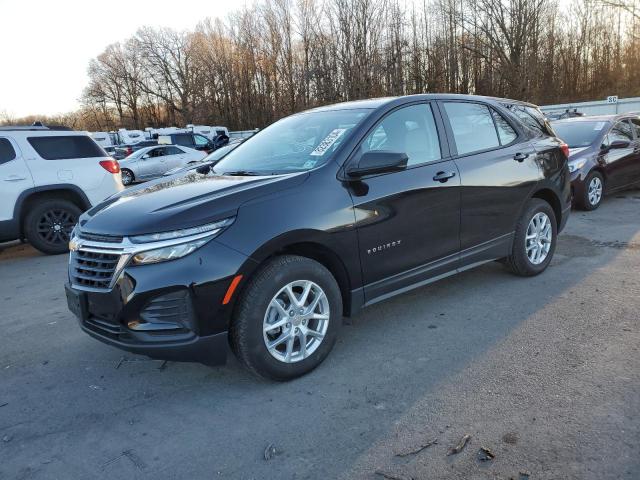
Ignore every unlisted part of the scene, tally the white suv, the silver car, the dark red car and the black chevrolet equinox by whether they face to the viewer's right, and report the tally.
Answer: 0

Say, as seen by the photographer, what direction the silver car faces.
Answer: facing the viewer and to the left of the viewer

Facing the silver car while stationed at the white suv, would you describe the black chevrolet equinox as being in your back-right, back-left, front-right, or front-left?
back-right

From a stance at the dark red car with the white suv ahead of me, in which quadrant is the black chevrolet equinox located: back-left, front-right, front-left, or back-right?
front-left

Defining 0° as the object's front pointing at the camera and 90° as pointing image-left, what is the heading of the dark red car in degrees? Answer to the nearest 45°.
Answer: approximately 45°

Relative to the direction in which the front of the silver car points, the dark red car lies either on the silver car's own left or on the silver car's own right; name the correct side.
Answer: on the silver car's own left

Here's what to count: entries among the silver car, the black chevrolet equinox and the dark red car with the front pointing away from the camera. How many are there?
0

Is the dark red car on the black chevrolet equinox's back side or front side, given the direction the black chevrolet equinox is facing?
on the back side

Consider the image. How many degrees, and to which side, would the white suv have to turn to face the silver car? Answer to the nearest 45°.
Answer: approximately 90° to its right

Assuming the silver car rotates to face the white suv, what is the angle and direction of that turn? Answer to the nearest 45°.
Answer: approximately 45° to its left

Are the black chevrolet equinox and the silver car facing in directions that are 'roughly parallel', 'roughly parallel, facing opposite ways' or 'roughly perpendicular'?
roughly parallel
